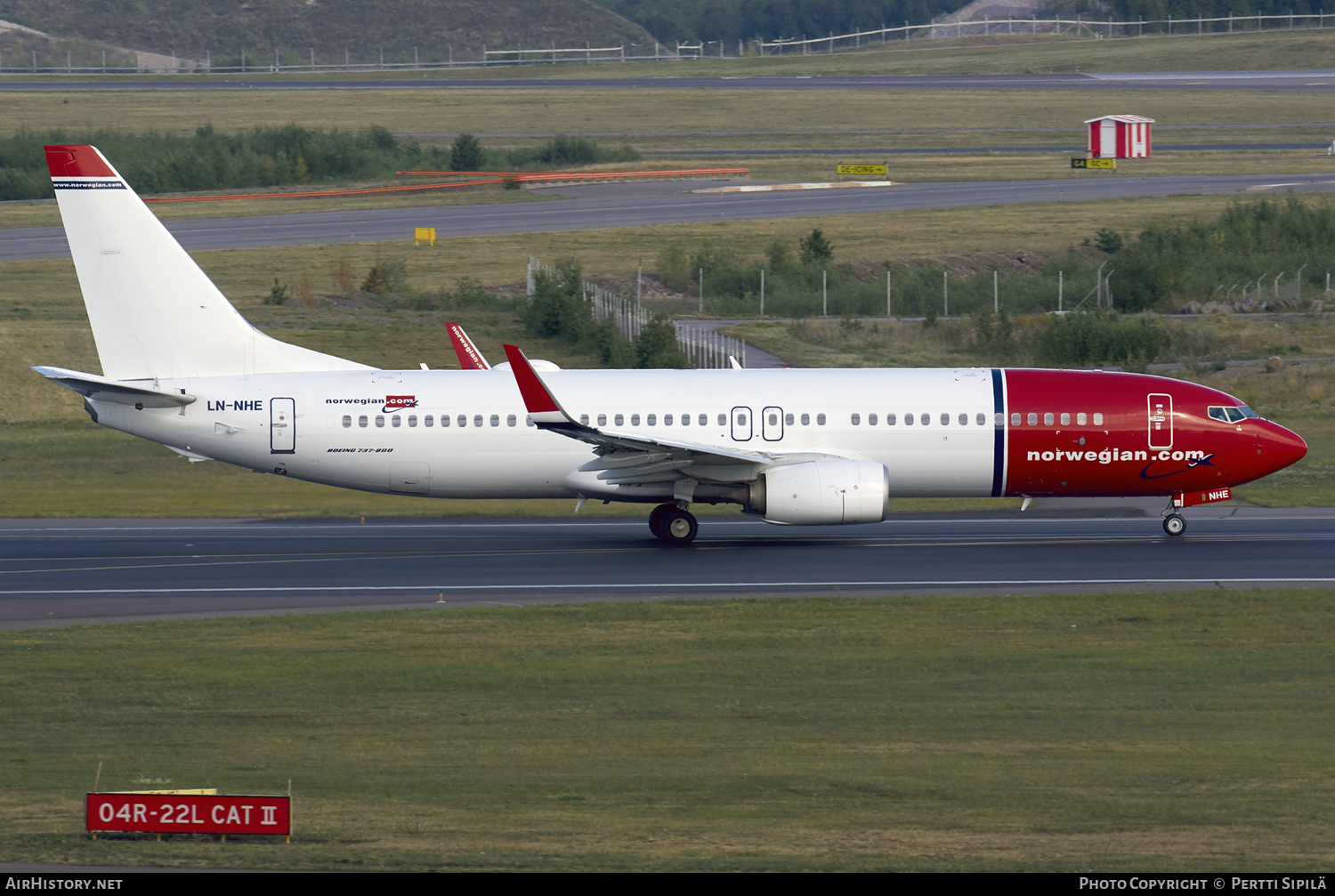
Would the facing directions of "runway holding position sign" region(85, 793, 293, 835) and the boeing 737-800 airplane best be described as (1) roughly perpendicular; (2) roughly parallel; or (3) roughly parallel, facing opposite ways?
roughly perpendicular

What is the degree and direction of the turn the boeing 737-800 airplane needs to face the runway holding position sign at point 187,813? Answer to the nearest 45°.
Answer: approximately 90° to its right

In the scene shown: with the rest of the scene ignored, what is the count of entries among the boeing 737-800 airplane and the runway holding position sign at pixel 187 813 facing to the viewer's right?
1

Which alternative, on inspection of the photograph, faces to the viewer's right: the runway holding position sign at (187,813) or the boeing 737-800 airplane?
the boeing 737-800 airplane

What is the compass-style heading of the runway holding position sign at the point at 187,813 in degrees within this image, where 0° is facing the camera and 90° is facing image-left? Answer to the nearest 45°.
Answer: approximately 0°

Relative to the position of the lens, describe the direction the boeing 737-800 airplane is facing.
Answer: facing to the right of the viewer

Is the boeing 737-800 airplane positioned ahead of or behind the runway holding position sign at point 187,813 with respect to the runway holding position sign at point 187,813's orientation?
behind
